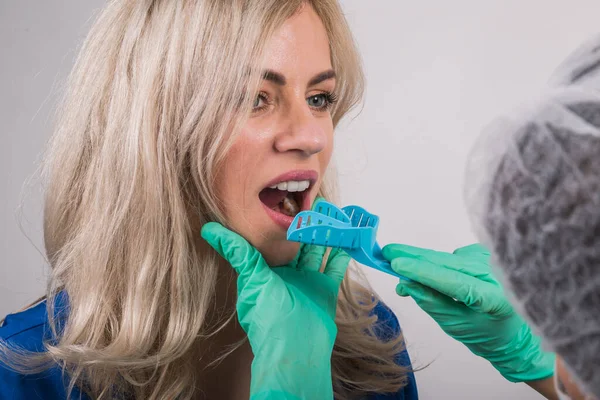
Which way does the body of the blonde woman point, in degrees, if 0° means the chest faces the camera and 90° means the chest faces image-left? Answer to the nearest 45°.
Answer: approximately 315°

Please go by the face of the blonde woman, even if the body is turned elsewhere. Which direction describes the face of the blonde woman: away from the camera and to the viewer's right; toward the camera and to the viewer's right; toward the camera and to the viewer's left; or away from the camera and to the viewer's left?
toward the camera and to the viewer's right
